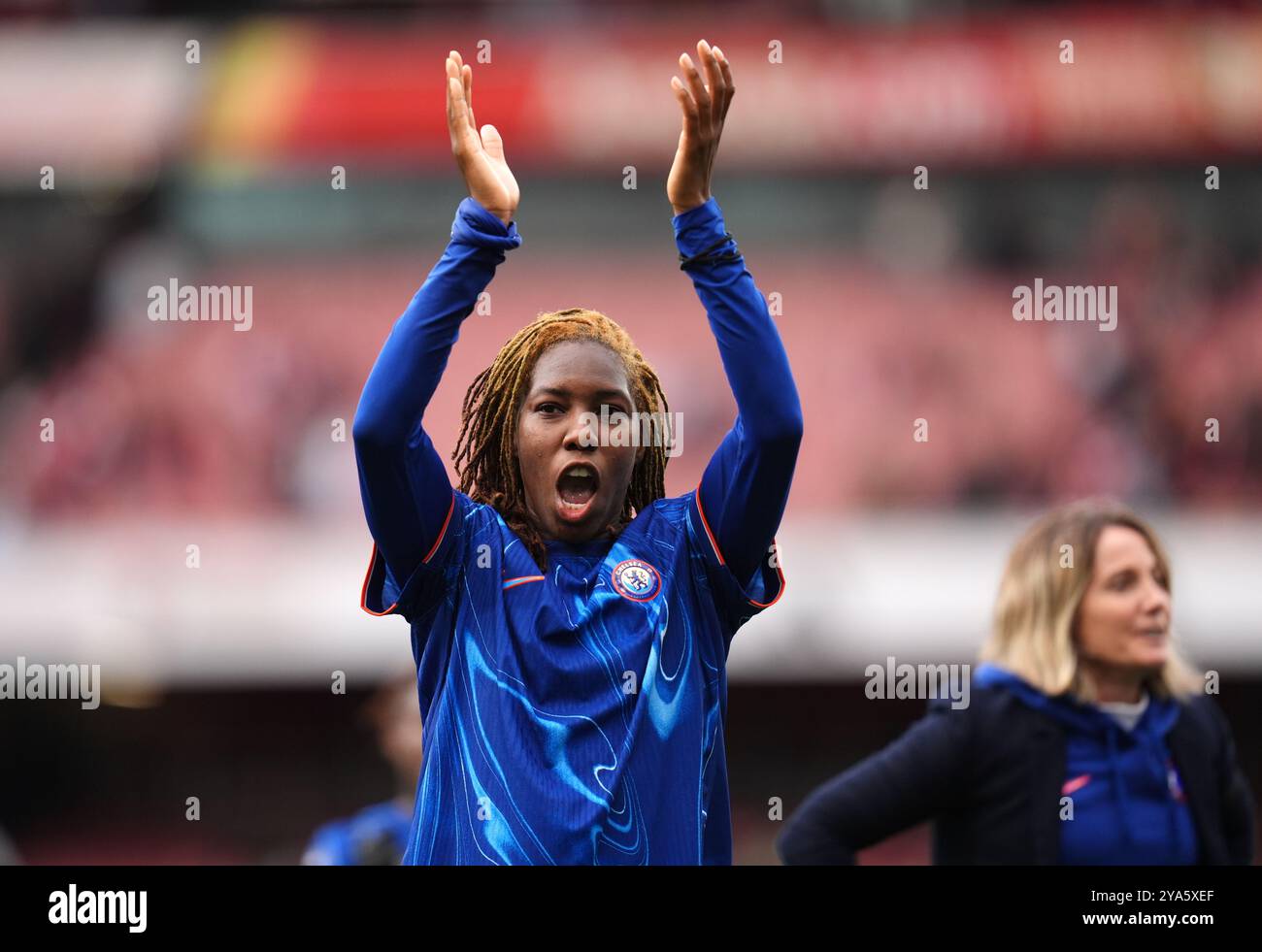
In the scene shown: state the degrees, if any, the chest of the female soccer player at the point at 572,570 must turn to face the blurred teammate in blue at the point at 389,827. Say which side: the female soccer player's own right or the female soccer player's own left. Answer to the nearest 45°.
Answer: approximately 180°

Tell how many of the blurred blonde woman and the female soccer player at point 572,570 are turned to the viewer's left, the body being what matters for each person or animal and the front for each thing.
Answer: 0

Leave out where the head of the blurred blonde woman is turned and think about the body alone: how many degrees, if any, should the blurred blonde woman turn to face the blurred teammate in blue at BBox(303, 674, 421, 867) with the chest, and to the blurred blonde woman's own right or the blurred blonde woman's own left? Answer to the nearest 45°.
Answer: approximately 180°

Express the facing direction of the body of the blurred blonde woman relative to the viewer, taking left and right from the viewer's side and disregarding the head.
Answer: facing the viewer and to the right of the viewer

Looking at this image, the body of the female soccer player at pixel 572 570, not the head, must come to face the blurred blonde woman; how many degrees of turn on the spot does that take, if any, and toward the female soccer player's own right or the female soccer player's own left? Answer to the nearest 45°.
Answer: approximately 135° to the female soccer player's own left

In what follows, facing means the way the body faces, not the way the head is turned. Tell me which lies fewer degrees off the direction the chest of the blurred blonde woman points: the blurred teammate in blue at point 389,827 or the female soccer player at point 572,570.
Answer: the female soccer player

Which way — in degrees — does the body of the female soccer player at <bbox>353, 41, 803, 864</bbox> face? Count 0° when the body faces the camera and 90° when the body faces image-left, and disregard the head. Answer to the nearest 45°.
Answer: approximately 0°
